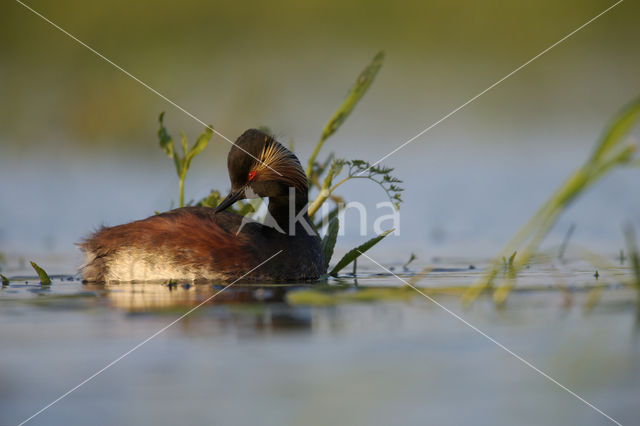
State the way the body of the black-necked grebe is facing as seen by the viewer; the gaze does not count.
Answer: to the viewer's right

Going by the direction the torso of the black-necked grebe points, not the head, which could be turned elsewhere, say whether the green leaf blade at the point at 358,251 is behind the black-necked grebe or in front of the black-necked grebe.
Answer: in front

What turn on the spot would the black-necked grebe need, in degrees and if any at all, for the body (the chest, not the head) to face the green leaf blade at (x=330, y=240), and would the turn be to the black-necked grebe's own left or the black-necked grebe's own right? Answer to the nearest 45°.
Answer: approximately 45° to the black-necked grebe's own left
